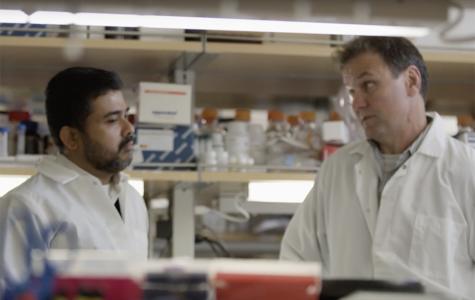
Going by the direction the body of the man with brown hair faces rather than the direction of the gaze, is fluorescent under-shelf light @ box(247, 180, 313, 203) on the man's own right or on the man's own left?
on the man's own right

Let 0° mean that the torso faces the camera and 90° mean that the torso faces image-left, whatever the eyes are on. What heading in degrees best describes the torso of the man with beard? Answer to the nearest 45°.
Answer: approximately 315°

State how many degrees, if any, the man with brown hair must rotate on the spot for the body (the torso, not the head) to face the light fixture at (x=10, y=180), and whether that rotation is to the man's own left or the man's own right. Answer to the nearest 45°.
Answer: approximately 45° to the man's own right

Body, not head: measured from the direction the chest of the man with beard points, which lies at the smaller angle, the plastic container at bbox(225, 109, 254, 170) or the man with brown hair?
the man with brown hair

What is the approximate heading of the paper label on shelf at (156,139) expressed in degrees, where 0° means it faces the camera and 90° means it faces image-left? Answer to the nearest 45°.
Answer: approximately 0°

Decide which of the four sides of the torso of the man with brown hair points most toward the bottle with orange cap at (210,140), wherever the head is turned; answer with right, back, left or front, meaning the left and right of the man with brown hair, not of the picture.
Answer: right

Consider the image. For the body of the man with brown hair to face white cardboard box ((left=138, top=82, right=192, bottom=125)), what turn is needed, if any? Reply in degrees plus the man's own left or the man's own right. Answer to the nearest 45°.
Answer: approximately 90° to the man's own right

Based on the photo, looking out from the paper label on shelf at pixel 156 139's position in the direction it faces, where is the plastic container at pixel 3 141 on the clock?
The plastic container is roughly at 3 o'clock from the paper label on shelf.

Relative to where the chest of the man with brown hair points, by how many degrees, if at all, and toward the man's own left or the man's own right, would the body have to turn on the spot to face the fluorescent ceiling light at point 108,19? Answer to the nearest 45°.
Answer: approximately 90° to the man's own right

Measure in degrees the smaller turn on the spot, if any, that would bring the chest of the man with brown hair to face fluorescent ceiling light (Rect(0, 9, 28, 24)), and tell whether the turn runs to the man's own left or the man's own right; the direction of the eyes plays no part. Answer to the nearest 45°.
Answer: approximately 90° to the man's own right
